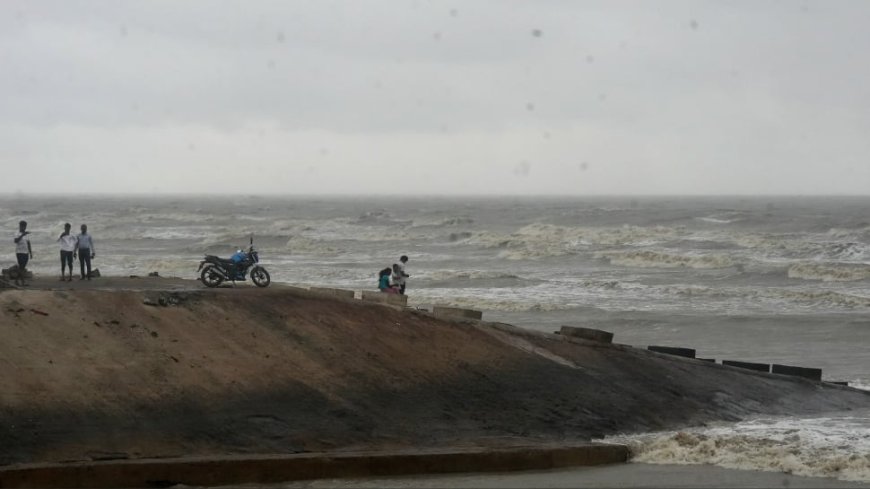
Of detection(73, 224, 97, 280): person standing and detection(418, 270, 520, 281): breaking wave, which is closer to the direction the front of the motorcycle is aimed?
the breaking wave

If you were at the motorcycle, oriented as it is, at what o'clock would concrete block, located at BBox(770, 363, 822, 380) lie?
The concrete block is roughly at 1 o'clock from the motorcycle.

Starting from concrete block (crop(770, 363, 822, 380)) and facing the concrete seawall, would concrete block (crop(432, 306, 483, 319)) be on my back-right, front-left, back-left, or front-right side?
front-right

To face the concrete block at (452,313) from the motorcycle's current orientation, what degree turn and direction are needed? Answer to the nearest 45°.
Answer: approximately 45° to its right

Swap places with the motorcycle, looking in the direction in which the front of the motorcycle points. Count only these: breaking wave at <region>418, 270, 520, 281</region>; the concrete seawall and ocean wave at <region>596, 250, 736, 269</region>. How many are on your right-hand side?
1

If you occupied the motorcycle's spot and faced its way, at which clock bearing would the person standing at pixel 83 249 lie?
The person standing is roughly at 7 o'clock from the motorcycle.

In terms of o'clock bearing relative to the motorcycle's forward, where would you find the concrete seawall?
The concrete seawall is roughly at 3 o'clock from the motorcycle.

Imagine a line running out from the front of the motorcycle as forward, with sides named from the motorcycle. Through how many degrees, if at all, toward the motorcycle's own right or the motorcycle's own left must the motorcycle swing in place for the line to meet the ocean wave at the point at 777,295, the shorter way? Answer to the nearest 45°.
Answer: approximately 45° to the motorcycle's own left

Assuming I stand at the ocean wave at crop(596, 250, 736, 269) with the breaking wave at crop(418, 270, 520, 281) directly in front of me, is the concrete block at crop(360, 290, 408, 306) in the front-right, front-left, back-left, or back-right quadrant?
front-left

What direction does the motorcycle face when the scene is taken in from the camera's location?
facing to the right of the viewer

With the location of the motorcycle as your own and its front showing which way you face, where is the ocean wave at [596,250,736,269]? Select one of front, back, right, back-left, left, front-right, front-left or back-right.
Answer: front-left

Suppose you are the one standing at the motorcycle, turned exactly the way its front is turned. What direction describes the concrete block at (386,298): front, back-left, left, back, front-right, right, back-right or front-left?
front-right

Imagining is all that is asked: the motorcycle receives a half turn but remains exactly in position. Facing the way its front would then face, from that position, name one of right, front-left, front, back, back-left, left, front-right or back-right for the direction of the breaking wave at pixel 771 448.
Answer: back-left
